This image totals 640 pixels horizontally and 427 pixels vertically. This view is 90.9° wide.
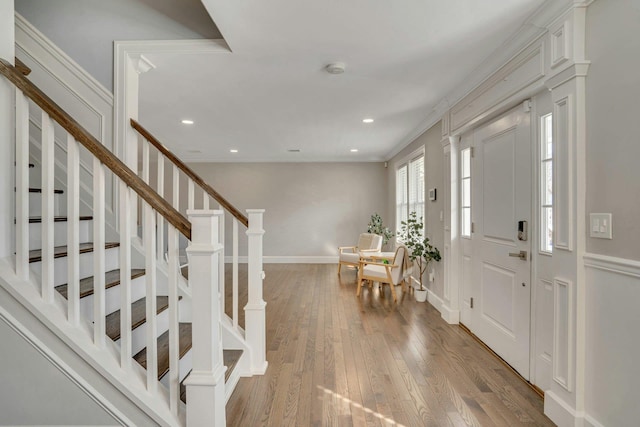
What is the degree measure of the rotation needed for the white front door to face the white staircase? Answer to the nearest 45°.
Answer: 0° — it already faces it

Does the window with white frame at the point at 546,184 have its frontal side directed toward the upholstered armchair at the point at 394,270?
no

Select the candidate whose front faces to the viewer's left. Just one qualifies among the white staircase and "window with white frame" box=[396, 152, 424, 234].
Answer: the window with white frame

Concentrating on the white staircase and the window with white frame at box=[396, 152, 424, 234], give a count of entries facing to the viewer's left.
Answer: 1

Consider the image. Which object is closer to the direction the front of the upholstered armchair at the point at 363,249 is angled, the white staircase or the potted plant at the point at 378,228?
the white staircase

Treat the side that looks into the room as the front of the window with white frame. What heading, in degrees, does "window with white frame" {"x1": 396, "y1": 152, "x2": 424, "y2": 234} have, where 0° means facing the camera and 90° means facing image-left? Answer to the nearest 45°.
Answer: approximately 90°

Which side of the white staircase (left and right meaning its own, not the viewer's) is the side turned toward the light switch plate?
front

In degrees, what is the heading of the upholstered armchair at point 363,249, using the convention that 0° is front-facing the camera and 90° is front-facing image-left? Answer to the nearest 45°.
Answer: approximately 45°

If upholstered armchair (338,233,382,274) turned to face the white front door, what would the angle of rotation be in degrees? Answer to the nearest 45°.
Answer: approximately 45° to its left

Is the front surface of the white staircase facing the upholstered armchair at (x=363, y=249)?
no

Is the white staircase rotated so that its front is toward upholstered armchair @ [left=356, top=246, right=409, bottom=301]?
no

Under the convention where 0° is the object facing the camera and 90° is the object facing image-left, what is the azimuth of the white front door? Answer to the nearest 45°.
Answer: approximately 45°
